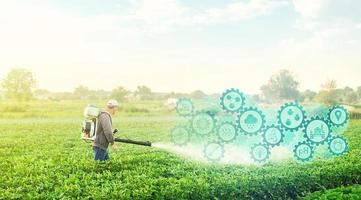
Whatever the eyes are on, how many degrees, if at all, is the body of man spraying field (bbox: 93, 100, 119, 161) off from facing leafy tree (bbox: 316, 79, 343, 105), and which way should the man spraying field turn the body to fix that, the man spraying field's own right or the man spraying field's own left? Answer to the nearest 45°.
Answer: approximately 45° to the man spraying field's own left

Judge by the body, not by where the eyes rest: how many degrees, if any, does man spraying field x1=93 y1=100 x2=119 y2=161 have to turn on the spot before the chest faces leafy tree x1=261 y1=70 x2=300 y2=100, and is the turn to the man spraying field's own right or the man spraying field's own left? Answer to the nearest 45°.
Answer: approximately 45° to the man spraying field's own left

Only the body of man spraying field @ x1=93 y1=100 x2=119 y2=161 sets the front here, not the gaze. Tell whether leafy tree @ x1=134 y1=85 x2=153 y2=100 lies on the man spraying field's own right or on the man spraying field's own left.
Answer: on the man spraying field's own left

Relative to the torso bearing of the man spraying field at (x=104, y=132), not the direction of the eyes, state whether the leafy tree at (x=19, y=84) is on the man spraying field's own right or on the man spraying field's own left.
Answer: on the man spraying field's own left

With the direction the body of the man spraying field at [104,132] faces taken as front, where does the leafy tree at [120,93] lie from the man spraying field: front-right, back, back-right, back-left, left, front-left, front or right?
left

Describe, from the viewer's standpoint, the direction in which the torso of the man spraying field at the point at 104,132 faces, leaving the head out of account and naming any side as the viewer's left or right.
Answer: facing to the right of the viewer

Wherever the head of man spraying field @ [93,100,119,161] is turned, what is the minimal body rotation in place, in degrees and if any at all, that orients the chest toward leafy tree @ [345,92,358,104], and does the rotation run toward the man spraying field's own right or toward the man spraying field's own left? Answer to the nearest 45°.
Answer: approximately 45° to the man spraying field's own left

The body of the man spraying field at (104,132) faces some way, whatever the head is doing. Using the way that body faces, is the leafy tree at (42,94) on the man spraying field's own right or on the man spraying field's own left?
on the man spraying field's own left
